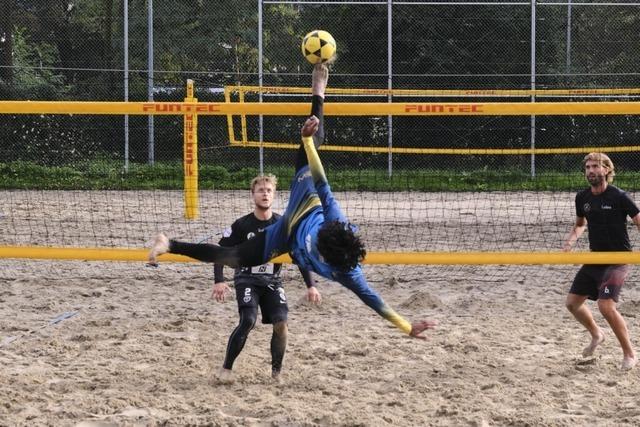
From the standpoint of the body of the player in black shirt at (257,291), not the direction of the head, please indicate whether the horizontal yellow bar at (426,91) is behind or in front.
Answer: behind

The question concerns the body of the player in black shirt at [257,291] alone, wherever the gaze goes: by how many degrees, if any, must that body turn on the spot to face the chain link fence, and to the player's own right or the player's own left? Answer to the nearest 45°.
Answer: approximately 180°

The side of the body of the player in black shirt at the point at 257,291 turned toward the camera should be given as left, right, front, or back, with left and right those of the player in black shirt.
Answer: front

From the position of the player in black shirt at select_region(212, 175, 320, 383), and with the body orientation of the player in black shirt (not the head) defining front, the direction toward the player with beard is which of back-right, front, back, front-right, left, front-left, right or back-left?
left

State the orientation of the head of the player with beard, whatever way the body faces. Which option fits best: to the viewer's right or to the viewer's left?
to the viewer's left

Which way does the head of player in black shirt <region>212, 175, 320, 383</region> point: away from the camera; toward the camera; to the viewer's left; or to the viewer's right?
toward the camera

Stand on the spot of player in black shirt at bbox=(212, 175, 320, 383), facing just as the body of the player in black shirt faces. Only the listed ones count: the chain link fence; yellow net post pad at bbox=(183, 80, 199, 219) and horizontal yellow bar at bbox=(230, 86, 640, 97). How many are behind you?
3

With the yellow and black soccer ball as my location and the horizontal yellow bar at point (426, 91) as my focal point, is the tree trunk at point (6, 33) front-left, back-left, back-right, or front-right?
front-left
